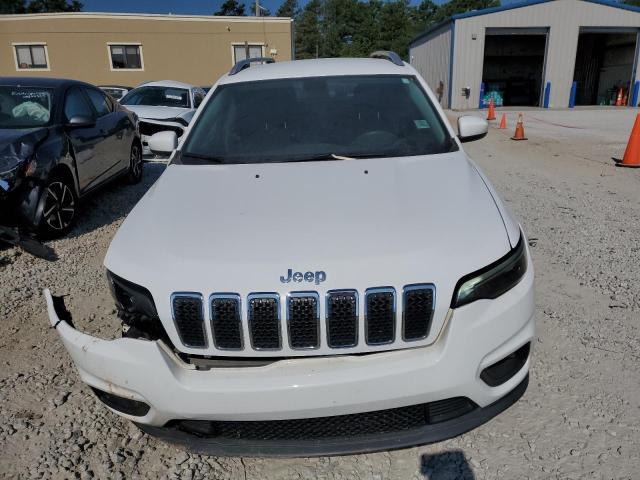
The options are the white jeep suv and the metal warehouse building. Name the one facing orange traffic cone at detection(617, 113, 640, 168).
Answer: the metal warehouse building

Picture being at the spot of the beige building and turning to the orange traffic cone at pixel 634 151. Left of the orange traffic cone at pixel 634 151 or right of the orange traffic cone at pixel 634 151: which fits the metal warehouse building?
left

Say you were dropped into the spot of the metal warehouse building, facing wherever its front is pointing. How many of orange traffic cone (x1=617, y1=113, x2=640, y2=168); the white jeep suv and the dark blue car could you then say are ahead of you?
3

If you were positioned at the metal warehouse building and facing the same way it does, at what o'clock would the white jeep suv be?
The white jeep suv is roughly at 12 o'clock from the metal warehouse building.

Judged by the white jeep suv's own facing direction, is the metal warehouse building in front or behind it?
behind

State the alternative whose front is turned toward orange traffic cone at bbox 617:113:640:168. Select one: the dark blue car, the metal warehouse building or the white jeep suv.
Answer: the metal warehouse building

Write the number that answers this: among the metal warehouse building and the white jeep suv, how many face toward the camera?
2

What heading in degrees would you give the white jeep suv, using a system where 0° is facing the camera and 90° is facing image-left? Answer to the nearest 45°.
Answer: approximately 0°

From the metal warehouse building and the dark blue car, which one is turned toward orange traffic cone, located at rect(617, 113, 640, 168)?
the metal warehouse building
